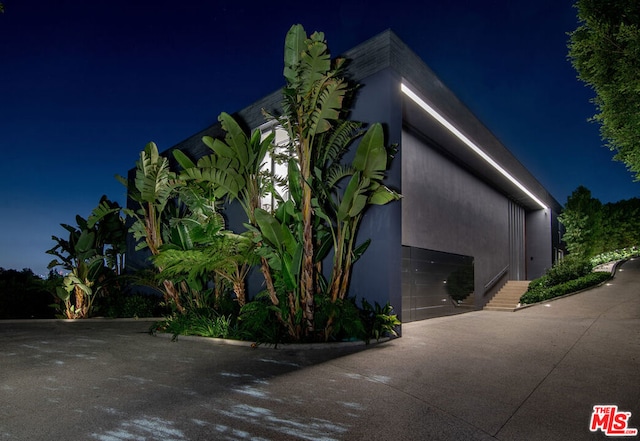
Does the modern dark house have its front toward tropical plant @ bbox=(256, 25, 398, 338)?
no

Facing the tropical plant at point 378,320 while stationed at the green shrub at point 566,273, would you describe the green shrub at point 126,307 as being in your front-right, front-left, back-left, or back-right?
front-right

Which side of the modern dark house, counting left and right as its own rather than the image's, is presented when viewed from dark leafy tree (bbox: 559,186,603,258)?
left

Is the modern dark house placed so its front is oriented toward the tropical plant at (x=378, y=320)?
no

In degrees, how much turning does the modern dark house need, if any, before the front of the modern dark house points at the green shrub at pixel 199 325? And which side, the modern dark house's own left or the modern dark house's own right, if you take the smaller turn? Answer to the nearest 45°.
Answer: approximately 90° to the modern dark house's own right

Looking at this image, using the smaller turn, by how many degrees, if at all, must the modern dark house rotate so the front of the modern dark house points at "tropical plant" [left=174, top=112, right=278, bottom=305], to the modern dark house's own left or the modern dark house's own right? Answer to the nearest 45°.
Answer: approximately 90° to the modern dark house's own right

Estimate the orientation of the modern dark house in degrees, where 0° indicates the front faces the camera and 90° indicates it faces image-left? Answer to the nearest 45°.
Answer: approximately 315°

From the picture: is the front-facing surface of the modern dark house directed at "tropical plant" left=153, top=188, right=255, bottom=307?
no

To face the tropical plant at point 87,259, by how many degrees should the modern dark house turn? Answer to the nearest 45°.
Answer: approximately 135° to its right
